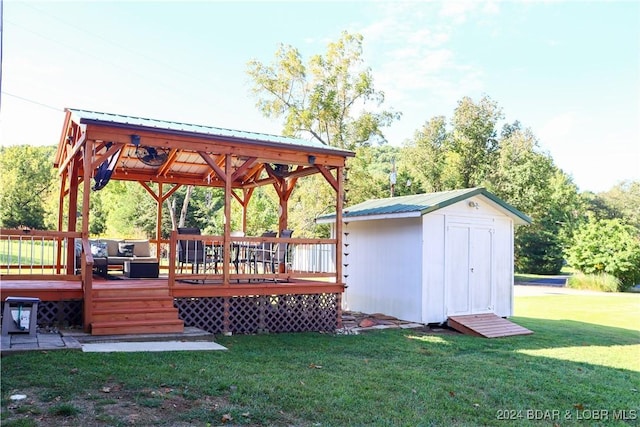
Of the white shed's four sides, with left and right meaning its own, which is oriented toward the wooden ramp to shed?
front

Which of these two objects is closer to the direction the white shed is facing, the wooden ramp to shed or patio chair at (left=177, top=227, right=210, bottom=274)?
the wooden ramp to shed

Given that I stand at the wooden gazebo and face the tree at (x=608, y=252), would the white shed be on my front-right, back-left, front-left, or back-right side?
front-right

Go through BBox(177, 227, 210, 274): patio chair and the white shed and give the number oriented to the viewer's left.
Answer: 0

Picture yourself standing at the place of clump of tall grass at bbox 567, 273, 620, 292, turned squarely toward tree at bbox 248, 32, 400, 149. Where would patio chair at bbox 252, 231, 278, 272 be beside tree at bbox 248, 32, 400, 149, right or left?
left

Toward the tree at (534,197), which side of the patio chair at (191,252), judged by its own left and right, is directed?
front

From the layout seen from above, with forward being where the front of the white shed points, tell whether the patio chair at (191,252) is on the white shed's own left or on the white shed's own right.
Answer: on the white shed's own right

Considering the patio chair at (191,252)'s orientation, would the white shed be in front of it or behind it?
in front

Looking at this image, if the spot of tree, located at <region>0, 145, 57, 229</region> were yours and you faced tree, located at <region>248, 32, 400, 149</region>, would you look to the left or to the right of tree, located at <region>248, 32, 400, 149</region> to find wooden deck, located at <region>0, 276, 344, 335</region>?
right

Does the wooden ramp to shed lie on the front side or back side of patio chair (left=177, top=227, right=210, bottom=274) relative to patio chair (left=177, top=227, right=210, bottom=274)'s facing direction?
on the front side

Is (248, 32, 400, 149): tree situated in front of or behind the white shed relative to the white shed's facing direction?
behind

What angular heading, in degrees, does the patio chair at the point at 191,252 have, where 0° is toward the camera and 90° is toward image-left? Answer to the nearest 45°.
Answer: approximately 225°
